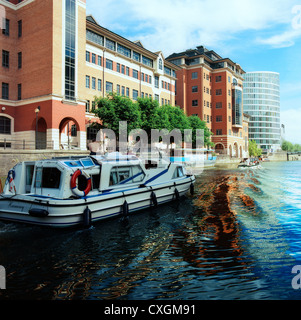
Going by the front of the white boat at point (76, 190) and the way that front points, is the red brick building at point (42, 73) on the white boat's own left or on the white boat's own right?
on the white boat's own left

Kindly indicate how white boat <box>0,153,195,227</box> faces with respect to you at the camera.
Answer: facing away from the viewer and to the right of the viewer

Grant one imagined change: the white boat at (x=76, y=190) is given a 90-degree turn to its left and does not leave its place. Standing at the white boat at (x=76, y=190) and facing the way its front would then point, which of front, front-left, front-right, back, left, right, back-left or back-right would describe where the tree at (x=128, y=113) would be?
front-right

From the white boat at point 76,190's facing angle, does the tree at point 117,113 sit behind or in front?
in front
